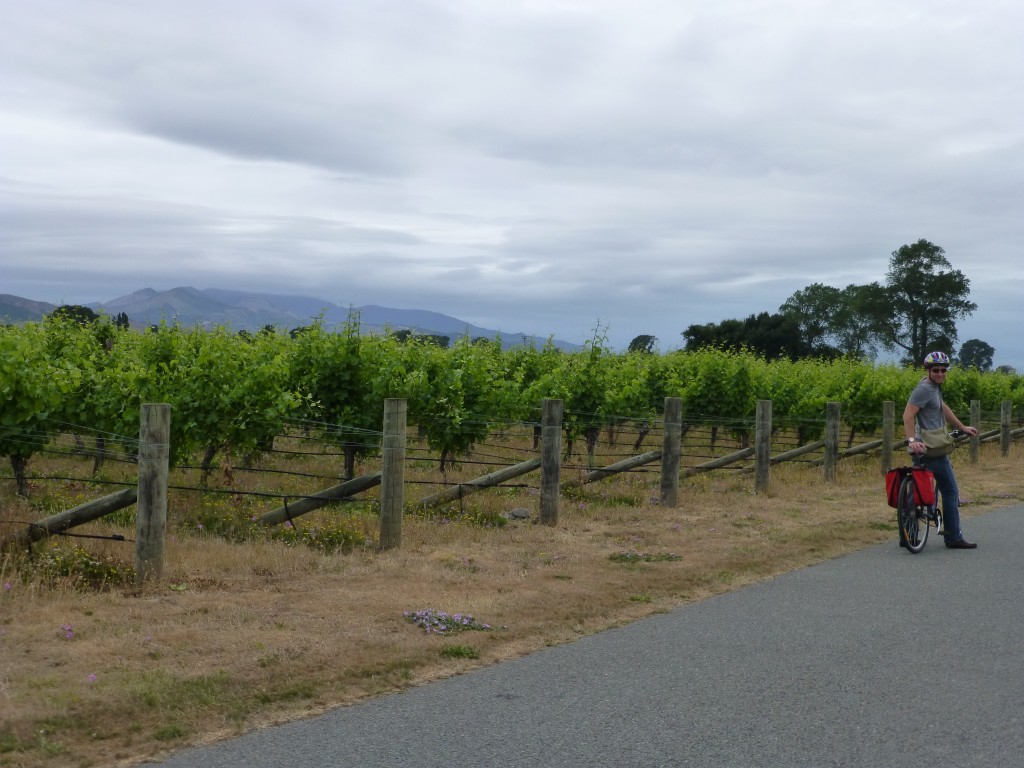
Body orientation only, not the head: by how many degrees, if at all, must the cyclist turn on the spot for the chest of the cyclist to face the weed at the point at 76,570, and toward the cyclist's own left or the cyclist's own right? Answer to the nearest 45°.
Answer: approximately 90° to the cyclist's own right

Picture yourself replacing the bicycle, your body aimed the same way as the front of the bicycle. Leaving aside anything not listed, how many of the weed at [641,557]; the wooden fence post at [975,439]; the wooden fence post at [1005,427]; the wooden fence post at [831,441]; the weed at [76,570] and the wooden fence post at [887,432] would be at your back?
2

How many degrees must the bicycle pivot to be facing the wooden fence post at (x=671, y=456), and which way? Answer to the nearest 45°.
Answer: approximately 90° to its left

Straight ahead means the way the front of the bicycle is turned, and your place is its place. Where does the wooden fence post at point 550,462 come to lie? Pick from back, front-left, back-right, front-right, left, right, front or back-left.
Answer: back-left

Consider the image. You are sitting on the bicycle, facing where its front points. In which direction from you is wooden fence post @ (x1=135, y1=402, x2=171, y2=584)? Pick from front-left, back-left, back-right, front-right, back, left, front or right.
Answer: back

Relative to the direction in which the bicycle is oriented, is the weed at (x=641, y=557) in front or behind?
behind

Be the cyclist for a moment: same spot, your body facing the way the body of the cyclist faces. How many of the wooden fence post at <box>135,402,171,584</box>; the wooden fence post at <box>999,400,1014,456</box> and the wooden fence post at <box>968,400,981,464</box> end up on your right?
1

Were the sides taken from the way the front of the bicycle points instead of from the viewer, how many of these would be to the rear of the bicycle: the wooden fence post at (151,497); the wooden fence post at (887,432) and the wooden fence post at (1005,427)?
1

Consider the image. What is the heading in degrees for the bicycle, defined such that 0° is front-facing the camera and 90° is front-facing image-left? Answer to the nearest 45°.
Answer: approximately 225°
